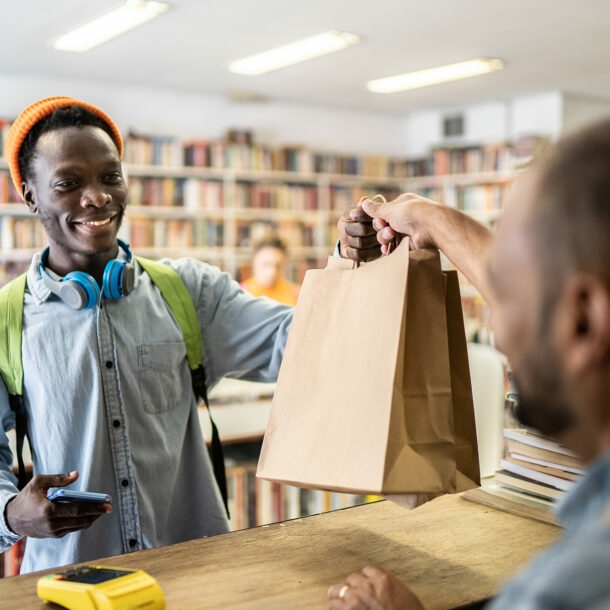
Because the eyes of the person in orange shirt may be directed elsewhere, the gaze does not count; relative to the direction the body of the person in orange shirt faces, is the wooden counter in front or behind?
in front

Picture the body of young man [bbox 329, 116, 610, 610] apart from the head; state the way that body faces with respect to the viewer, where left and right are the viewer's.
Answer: facing away from the viewer and to the left of the viewer

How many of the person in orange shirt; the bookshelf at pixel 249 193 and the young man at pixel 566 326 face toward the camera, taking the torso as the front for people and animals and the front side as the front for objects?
2

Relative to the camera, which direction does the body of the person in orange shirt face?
toward the camera

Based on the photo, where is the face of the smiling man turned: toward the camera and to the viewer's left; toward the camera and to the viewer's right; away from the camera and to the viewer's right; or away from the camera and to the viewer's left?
toward the camera and to the viewer's right

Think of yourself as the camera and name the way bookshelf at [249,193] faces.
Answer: facing the viewer

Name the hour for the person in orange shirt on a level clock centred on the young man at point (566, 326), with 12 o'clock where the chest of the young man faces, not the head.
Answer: The person in orange shirt is roughly at 1 o'clock from the young man.

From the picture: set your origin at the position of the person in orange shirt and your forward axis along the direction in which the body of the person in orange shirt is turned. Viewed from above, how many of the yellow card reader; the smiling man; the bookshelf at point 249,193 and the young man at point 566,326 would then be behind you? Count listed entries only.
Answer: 1

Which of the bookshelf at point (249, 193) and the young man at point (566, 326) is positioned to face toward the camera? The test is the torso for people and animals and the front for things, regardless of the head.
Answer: the bookshelf

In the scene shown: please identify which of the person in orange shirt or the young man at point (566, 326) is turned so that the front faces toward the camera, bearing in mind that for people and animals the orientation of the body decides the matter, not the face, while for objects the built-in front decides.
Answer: the person in orange shirt

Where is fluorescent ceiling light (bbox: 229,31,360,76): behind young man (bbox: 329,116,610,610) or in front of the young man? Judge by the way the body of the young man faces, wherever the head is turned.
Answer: in front

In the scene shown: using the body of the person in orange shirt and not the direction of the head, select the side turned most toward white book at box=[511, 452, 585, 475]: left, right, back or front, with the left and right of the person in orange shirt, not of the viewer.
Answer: front

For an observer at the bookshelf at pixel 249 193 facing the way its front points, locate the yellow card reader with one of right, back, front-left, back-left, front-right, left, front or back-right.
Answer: front

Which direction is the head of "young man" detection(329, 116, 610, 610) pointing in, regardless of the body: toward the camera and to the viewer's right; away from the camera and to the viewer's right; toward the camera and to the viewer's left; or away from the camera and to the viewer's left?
away from the camera and to the viewer's left

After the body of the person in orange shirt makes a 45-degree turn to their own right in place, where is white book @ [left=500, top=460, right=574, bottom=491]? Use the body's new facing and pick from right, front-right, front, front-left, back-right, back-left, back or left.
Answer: front-left

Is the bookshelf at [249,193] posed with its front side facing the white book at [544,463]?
yes
